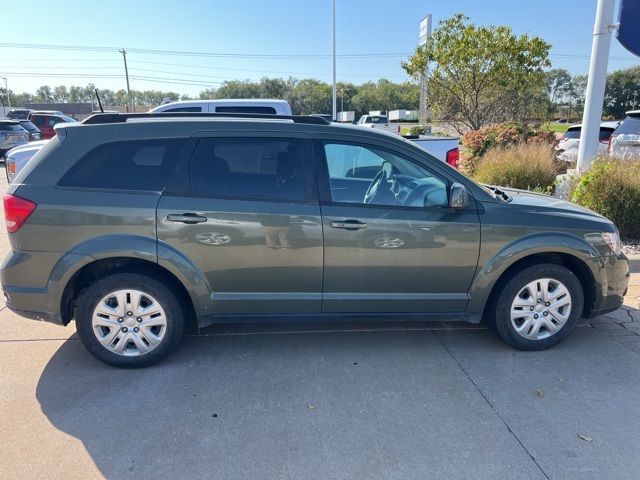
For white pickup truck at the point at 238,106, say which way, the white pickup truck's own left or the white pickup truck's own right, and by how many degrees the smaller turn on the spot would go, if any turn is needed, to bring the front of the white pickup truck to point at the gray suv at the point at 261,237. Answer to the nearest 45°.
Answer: approximately 90° to the white pickup truck's own left

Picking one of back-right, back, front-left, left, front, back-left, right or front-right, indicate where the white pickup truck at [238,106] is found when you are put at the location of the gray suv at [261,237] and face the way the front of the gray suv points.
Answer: left

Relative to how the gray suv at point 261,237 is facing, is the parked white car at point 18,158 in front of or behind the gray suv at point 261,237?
behind

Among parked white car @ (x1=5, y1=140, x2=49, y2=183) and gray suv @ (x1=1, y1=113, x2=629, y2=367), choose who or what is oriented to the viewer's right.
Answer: the gray suv

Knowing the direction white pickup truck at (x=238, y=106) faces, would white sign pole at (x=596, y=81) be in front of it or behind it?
behind

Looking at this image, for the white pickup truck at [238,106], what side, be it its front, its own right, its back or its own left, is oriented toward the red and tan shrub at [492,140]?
back

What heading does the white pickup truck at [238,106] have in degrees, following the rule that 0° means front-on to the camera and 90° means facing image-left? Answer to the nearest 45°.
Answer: approximately 90°

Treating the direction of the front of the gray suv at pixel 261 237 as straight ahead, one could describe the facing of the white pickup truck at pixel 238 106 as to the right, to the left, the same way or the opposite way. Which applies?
the opposite way

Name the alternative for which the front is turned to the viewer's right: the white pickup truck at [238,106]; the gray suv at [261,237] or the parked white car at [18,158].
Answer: the gray suv

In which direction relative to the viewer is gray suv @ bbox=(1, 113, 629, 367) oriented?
to the viewer's right
